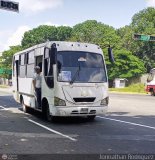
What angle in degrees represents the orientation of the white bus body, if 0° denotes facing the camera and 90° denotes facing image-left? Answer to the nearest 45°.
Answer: approximately 315°
